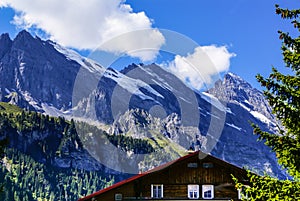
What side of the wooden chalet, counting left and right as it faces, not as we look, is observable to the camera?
front
